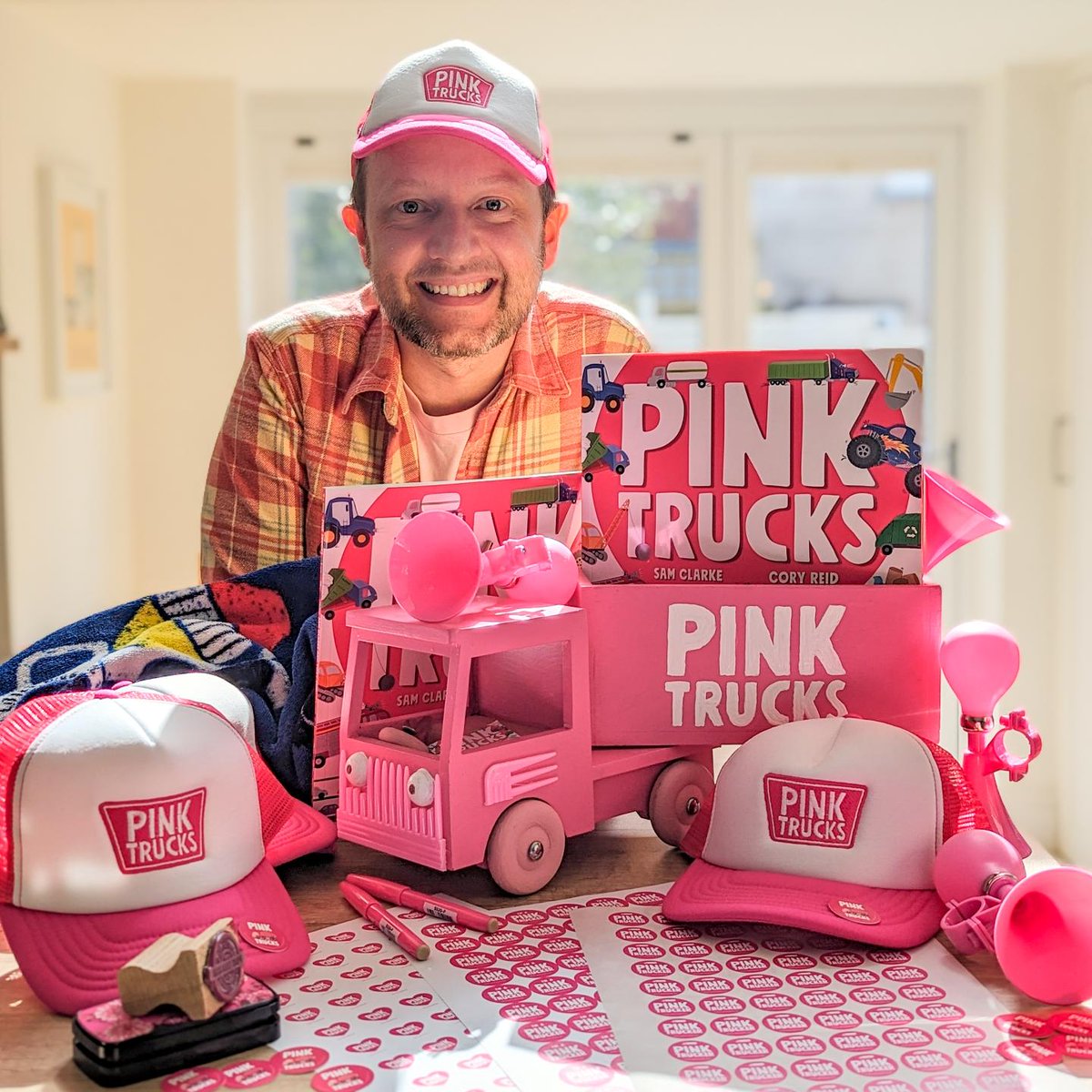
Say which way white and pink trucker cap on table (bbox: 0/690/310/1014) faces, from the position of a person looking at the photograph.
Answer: facing the viewer and to the right of the viewer

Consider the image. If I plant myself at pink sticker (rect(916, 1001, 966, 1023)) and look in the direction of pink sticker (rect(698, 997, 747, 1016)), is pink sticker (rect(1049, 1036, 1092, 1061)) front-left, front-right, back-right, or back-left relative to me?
back-left

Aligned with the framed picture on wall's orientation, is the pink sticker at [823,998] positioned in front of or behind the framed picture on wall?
in front

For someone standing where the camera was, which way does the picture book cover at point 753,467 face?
facing the viewer

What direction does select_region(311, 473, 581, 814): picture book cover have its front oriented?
toward the camera

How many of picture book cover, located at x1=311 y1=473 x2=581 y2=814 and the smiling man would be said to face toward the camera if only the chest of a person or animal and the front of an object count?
2

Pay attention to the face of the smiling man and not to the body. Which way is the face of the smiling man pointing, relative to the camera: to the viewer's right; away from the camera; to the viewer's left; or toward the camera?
toward the camera

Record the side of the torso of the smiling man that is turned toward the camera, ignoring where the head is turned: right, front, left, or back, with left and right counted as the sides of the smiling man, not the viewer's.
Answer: front

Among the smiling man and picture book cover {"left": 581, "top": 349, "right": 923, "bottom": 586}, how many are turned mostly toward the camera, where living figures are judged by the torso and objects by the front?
2

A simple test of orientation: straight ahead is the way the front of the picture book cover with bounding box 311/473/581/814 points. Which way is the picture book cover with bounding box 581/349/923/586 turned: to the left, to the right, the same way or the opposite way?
the same way

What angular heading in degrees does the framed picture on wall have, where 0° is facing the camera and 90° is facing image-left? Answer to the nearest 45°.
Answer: approximately 315°
